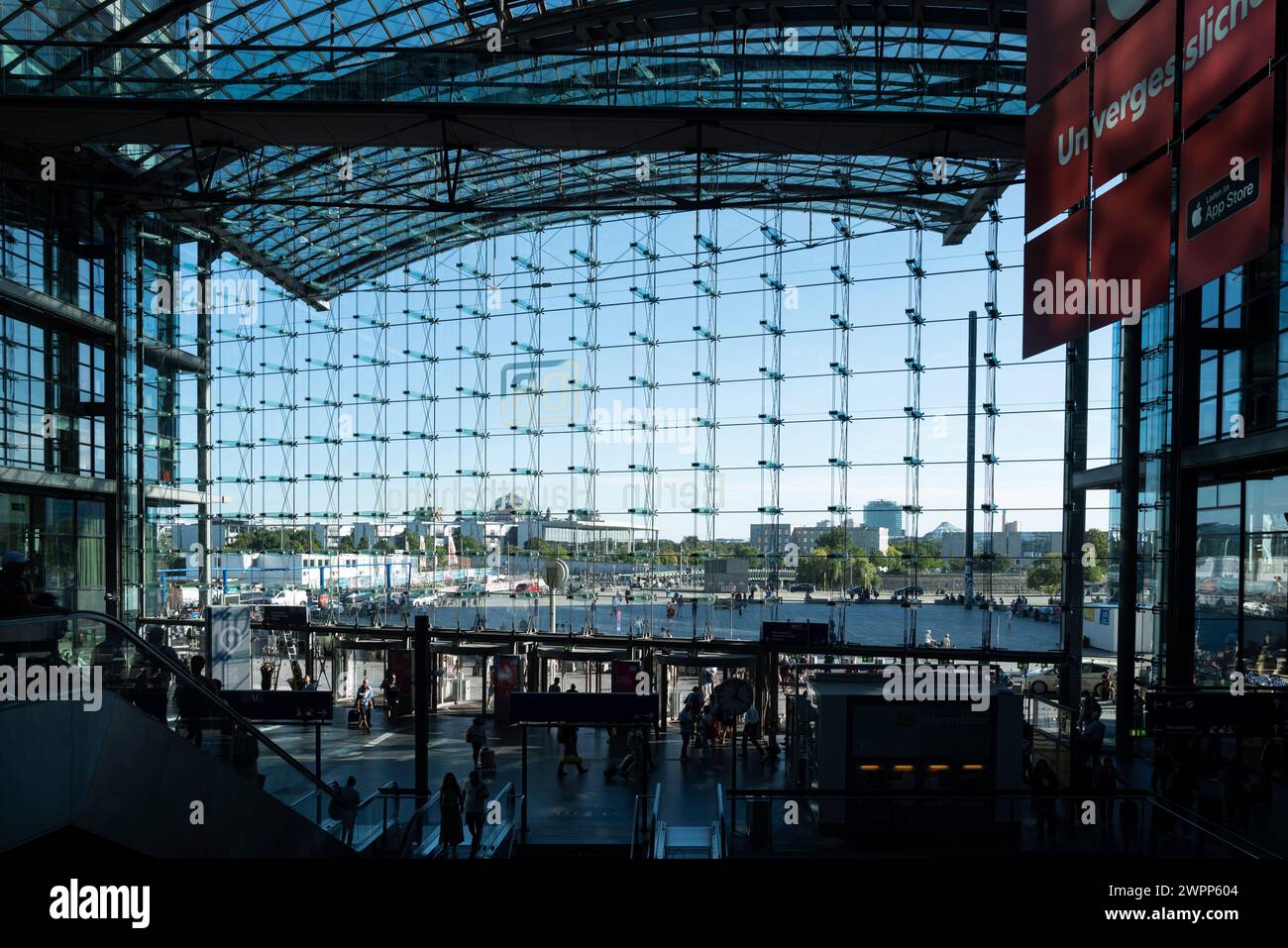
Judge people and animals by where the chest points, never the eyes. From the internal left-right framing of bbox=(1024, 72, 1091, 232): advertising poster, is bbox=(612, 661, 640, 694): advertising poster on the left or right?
on its right

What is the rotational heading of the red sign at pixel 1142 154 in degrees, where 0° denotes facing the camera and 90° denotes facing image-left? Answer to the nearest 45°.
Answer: approximately 45°

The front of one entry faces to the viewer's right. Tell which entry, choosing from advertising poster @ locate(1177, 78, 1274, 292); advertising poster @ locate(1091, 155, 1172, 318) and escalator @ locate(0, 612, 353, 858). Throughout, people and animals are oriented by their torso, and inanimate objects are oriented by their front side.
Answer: the escalator

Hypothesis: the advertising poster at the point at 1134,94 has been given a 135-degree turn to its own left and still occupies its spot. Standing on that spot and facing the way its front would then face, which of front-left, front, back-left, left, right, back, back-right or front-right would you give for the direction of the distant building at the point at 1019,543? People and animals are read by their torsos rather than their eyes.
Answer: left

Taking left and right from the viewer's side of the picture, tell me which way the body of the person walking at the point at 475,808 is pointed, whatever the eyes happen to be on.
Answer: facing away from the viewer

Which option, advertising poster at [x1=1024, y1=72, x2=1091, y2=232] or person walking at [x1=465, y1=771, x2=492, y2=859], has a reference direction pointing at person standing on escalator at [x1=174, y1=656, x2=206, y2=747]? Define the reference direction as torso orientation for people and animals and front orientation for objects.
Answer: the advertising poster
